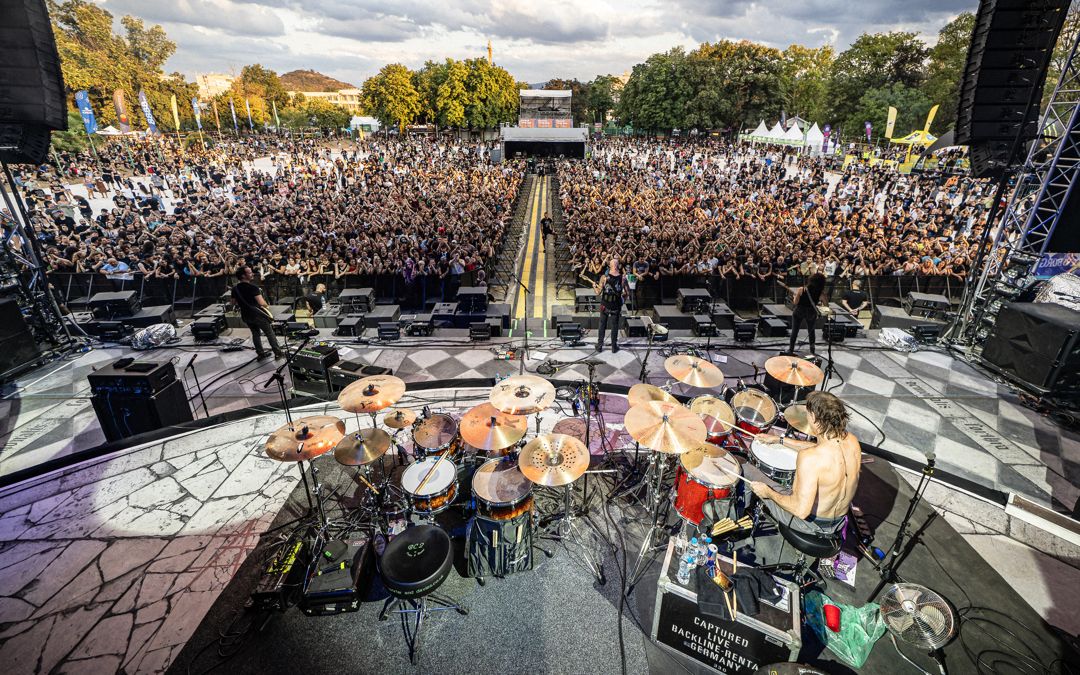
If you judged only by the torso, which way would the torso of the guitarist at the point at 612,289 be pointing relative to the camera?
away from the camera

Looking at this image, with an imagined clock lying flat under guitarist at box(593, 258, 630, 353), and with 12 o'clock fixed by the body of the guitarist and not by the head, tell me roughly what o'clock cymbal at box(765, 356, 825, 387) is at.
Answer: The cymbal is roughly at 5 o'clock from the guitarist.

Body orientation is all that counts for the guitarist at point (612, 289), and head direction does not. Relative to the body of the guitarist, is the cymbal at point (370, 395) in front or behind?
behind

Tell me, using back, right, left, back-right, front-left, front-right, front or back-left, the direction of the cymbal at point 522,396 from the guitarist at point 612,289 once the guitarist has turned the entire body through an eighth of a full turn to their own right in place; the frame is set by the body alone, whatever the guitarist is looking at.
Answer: back-right

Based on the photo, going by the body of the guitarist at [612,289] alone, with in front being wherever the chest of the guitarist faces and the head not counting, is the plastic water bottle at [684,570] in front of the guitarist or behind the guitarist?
behind

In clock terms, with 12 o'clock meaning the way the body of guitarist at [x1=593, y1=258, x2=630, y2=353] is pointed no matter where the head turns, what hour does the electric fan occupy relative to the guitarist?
The electric fan is roughly at 5 o'clock from the guitarist.

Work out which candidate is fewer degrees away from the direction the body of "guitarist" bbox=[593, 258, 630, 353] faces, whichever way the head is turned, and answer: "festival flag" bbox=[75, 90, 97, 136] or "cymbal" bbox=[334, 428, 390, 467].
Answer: the festival flag

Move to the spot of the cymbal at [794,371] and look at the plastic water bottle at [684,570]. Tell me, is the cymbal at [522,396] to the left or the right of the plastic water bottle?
right

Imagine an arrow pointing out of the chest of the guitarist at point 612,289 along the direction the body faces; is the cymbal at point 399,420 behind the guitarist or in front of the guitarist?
behind

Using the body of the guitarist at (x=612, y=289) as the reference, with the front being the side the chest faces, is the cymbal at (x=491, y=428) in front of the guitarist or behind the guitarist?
behind

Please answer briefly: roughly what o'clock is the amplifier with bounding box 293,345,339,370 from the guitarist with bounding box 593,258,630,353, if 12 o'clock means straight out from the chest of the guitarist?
The amplifier is roughly at 8 o'clock from the guitarist.

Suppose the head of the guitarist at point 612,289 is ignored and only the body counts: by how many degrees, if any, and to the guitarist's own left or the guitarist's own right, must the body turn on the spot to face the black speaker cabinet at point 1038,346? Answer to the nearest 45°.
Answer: approximately 90° to the guitarist's own right

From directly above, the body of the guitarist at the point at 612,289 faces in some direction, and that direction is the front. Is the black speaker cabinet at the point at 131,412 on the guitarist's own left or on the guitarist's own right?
on the guitarist's own left

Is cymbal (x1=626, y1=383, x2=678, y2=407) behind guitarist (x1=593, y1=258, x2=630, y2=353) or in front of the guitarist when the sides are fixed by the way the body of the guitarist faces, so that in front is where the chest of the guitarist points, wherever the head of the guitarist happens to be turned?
behind

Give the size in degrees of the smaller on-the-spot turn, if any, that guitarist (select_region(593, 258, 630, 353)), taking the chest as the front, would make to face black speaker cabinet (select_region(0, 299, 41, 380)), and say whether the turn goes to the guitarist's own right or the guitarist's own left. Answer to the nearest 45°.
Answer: approximately 90° to the guitarist's own left

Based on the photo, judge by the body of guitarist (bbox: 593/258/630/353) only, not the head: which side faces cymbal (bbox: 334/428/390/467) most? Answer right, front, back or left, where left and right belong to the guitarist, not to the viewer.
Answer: back

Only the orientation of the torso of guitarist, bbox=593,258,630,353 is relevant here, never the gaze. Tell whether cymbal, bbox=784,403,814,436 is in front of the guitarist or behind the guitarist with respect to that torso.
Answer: behind
